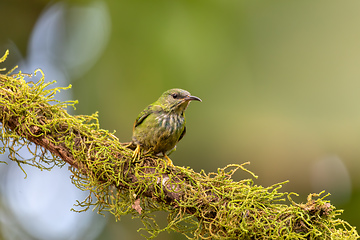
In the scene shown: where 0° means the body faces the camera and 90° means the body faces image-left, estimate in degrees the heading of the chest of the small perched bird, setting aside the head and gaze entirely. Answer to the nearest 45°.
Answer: approximately 315°
